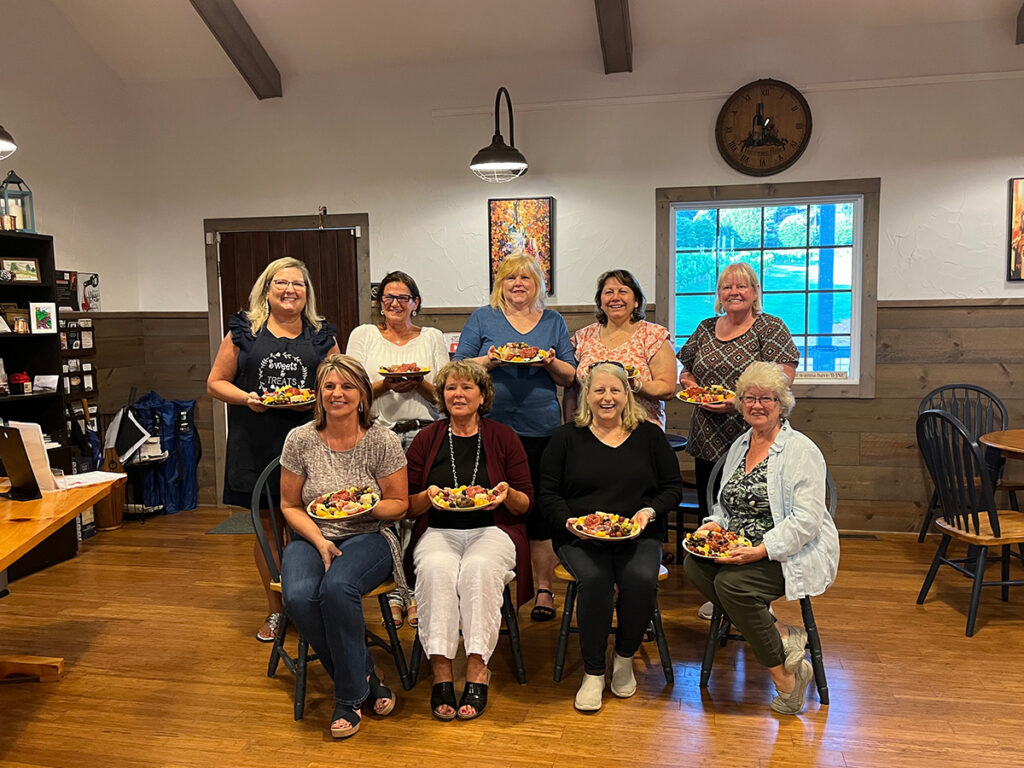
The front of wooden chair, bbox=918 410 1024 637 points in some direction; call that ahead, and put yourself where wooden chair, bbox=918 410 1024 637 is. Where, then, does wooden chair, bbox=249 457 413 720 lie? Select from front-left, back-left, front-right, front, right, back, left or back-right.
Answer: back

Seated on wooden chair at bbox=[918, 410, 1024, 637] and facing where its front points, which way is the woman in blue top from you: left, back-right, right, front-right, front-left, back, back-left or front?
back

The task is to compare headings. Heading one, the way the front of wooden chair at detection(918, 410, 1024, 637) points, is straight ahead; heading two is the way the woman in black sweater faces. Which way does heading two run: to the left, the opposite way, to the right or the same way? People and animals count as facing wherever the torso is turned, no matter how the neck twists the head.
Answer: to the right

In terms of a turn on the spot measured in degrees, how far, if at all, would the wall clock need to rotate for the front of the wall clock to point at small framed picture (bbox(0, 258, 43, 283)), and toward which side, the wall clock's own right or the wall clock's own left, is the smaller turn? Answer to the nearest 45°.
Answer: approximately 45° to the wall clock's own right

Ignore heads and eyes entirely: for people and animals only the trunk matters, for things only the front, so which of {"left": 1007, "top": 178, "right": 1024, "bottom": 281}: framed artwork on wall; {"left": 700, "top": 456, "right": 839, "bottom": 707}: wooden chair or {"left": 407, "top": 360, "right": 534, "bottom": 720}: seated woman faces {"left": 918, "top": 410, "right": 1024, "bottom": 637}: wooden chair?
the framed artwork on wall

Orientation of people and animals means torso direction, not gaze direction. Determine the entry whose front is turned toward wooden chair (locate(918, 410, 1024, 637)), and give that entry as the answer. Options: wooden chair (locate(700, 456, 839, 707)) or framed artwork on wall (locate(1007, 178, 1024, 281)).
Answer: the framed artwork on wall

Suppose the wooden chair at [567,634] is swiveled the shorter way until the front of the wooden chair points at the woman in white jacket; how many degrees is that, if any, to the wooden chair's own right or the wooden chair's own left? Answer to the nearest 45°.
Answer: approximately 90° to the wooden chair's own left

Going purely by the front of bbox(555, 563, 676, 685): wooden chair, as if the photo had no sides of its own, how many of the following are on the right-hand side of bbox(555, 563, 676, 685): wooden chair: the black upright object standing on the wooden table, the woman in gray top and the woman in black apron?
3

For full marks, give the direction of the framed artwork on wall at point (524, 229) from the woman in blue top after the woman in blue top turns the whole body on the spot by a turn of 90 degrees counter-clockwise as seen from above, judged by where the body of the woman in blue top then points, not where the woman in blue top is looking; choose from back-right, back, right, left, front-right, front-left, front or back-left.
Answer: left

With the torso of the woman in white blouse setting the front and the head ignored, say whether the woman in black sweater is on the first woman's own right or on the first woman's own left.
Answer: on the first woman's own left

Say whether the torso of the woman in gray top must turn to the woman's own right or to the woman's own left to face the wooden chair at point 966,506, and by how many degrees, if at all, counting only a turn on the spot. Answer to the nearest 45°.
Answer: approximately 90° to the woman's own left

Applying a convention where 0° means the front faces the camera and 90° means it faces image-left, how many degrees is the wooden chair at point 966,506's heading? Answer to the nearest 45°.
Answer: approximately 225°
